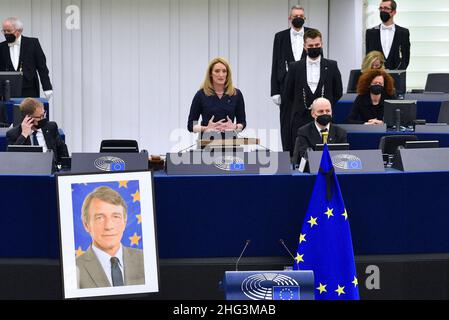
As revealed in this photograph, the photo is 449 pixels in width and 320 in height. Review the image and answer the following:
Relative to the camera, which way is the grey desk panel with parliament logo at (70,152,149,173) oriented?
toward the camera

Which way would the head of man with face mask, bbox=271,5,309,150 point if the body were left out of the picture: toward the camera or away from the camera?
toward the camera

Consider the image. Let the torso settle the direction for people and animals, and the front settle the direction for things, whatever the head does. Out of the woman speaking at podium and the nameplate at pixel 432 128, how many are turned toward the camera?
2

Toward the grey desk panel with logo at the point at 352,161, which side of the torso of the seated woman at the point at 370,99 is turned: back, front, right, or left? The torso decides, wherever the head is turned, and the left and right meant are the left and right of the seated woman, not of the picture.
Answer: front

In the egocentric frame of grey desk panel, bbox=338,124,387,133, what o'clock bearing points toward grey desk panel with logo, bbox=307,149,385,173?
grey desk panel with logo, bbox=307,149,385,173 is roughly at 12 o'clock from grey desk panel, bbox=338,124,387,133.

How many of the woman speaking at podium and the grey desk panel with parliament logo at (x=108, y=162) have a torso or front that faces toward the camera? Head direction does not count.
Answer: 2

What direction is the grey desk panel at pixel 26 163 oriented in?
toward the camera

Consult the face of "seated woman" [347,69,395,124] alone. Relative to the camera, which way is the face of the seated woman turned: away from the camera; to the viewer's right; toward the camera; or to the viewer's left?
toward the camera

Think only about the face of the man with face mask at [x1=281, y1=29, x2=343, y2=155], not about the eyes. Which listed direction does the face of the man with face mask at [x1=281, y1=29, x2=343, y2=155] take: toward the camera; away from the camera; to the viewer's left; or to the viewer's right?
toward the camera

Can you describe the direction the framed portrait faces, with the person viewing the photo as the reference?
facing the viewer

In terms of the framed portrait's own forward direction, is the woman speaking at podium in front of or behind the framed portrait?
behind

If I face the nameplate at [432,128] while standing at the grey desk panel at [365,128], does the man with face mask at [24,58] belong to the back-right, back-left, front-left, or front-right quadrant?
back-left

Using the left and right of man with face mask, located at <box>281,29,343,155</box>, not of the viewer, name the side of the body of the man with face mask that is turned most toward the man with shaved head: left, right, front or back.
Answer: front

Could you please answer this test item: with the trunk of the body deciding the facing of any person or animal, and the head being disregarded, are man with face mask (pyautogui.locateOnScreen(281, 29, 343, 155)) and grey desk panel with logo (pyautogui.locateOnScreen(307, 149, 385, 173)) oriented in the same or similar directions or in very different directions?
same or similar directions
